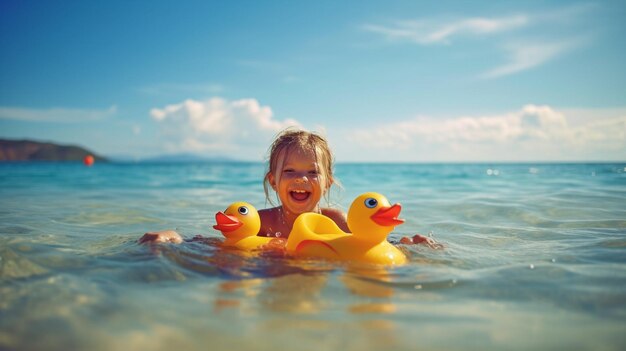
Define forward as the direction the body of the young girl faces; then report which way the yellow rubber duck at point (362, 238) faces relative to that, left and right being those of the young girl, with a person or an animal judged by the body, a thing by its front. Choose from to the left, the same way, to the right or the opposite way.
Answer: to the left

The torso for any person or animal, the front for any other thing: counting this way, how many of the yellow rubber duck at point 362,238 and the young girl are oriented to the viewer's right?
1

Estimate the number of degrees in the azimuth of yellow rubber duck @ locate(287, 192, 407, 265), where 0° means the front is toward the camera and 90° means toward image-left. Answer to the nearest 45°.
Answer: approximately 270°

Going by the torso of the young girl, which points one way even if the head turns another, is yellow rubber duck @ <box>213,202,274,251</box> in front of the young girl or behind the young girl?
in front

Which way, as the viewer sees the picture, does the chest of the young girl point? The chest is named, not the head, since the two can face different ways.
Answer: toward the camera

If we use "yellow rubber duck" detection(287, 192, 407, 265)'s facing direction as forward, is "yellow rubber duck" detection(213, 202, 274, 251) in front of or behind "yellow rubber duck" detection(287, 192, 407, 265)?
behind

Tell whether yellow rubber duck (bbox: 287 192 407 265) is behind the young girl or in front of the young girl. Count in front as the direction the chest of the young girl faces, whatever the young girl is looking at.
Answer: in front
